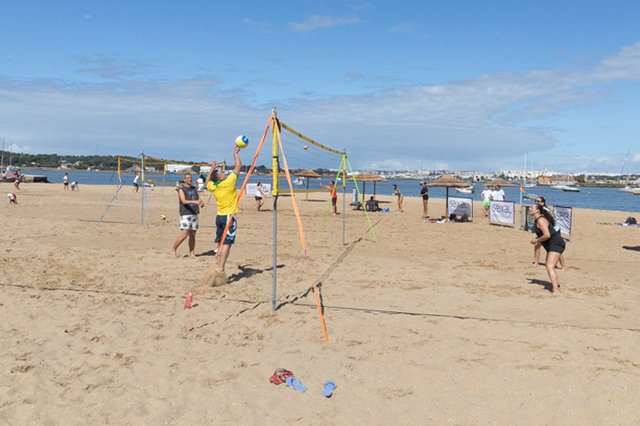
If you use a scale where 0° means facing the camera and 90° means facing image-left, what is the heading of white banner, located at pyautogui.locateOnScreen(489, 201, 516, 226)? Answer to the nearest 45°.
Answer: approximately 0°

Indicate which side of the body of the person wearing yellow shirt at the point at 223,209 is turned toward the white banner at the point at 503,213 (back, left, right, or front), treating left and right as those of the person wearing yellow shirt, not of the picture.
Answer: front

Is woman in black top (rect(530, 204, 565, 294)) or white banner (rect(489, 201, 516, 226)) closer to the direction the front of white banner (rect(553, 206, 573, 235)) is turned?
the woman in black top

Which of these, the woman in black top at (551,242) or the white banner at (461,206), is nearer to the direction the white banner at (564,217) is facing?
the woman in black top

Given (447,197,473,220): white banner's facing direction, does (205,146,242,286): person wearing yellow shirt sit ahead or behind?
ahead

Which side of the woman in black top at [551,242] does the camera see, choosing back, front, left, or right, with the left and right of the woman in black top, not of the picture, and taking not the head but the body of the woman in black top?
left

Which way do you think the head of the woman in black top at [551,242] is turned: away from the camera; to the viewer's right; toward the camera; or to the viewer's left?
to the viewer's left

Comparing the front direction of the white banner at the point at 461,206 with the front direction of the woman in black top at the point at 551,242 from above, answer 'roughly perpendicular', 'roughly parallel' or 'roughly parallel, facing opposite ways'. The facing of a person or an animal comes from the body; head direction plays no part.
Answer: roughly perpendicular

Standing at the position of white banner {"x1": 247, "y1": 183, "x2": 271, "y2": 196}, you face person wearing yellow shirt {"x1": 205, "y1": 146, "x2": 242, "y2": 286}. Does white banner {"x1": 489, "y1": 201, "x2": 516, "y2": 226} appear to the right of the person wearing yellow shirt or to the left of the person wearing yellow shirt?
left

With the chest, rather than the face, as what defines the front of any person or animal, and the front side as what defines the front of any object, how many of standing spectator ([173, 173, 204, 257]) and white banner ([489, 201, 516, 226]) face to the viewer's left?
0

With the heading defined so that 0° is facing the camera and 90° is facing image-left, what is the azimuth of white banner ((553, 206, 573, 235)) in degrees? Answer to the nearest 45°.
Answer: approximately 0°
